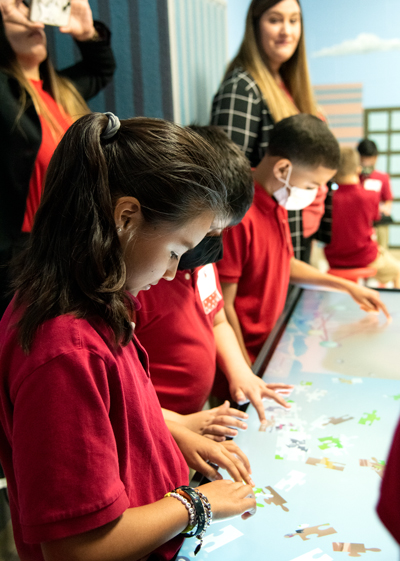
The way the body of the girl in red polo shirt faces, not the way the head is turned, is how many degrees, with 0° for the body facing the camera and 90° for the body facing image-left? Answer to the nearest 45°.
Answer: approximately 270°

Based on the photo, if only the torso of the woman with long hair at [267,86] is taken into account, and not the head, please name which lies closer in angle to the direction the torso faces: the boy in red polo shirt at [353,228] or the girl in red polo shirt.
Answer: the girl in red polo shirt

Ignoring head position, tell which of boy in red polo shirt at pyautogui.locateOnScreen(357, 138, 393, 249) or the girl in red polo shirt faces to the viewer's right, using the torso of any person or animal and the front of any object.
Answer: the girl in red polo shirt

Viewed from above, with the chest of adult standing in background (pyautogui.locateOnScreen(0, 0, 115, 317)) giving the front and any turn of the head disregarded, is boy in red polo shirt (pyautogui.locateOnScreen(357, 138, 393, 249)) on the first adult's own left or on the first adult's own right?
on the first adult's own left

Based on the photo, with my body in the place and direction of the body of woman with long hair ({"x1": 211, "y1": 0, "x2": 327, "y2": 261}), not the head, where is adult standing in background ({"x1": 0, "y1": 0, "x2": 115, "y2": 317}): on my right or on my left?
on my right

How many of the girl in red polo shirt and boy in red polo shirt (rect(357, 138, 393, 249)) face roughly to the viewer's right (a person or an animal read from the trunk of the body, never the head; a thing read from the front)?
1

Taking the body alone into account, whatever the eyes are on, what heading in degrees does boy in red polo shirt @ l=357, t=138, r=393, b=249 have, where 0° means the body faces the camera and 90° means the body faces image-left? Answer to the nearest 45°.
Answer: approximately 45°
